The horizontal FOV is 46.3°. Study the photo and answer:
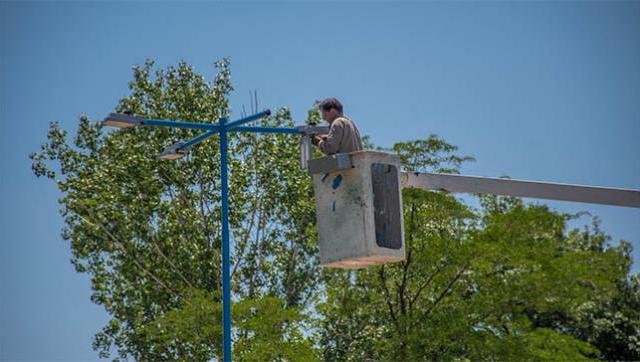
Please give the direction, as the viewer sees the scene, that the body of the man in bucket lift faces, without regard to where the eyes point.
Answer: to the viewer's left

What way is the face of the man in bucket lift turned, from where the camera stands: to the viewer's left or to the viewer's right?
to the viewer's left
